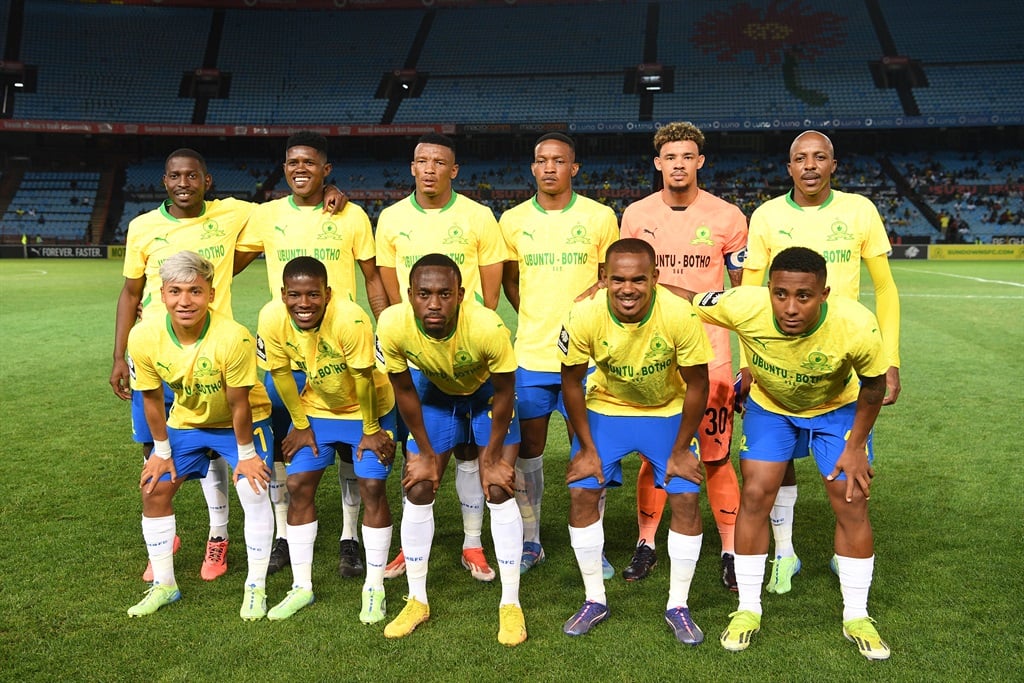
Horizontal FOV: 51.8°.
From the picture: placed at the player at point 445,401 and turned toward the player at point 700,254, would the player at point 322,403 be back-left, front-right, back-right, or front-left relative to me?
back-left

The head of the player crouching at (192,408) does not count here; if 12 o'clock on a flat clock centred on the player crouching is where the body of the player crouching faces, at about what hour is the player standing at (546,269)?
The player standing is roughly at 9 o'clock from the player crouching.

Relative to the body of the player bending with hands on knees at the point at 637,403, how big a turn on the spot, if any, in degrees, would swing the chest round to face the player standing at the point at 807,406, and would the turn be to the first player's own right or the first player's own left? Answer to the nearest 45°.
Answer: approximately 90° to the first player's own left

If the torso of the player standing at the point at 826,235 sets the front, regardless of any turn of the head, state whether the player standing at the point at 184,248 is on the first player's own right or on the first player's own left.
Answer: on the first player's own right

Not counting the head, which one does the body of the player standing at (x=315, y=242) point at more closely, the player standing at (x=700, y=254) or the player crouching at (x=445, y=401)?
the player crouching

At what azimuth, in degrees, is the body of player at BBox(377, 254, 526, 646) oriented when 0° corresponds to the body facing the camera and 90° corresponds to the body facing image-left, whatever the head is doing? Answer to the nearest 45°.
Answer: approximately 0°

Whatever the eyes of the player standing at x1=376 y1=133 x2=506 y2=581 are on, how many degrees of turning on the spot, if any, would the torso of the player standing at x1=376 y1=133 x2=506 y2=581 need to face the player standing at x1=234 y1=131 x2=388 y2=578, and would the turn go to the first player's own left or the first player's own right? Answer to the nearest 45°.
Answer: approximately 90° to the first player's own right

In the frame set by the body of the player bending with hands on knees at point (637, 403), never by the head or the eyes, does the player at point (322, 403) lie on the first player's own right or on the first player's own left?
on the first player's own right
